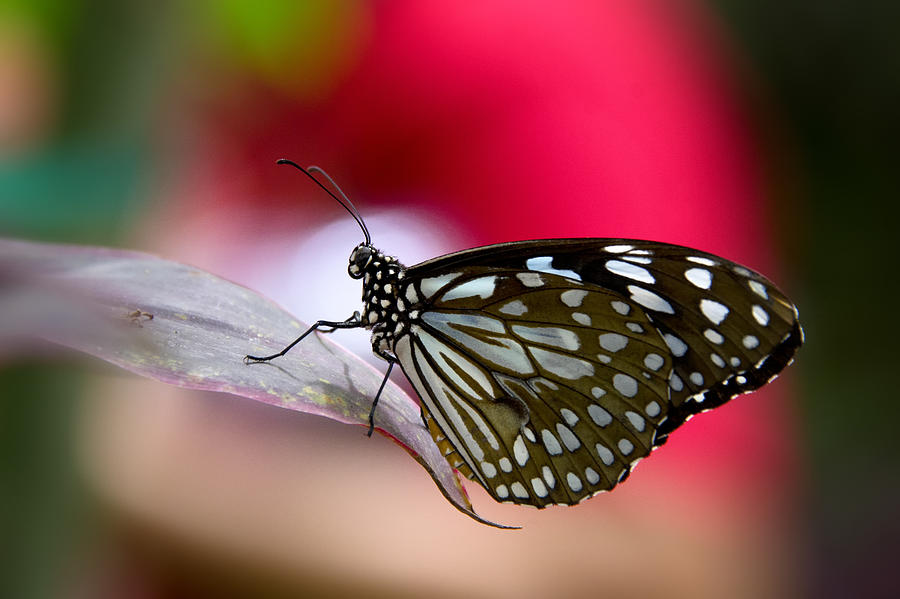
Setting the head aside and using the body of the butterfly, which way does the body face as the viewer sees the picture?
to the viewer's left
